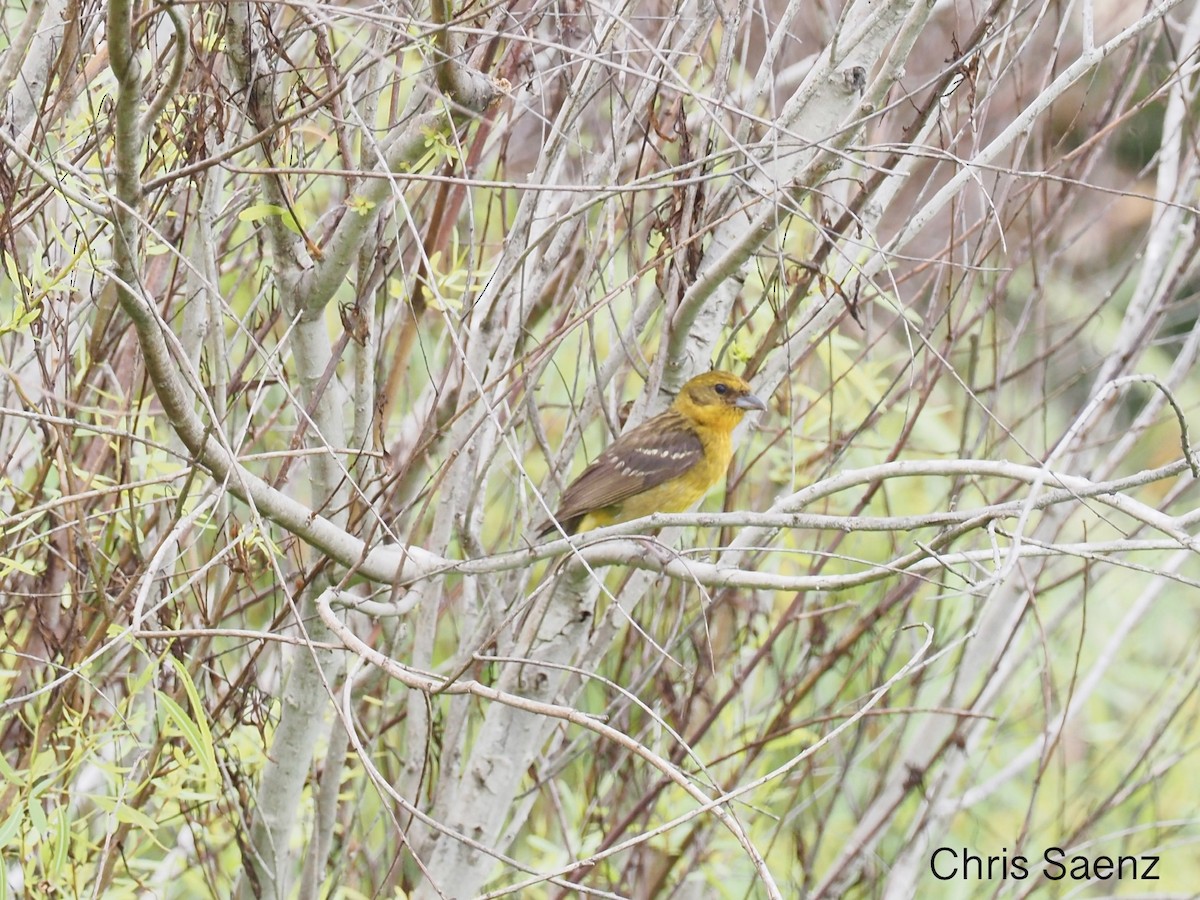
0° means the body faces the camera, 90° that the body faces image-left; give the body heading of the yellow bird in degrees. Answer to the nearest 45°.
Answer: approximately 270°
